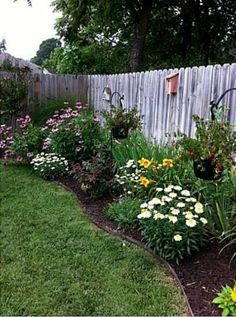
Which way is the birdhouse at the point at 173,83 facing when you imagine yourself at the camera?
facing the viewer and to the left of the viewer

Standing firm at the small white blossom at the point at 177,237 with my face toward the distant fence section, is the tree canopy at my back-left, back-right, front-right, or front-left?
front-right

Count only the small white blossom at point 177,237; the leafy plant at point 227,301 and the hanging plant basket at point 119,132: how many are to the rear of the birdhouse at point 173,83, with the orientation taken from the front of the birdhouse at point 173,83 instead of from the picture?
0

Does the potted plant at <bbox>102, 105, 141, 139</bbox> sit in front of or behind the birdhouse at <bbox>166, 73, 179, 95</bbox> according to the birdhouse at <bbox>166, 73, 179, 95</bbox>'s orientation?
in front

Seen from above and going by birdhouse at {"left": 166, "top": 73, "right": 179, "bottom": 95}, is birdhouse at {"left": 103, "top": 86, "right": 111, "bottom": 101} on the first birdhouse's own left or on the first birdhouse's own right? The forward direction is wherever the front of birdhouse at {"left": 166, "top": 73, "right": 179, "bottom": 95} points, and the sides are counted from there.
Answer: on the first birdhouse's own right

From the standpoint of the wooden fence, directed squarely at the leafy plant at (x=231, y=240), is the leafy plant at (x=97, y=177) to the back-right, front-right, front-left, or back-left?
front-right

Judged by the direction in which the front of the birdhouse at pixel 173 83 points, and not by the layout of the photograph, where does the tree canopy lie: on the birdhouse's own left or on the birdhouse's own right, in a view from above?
on the birdhouse's own right

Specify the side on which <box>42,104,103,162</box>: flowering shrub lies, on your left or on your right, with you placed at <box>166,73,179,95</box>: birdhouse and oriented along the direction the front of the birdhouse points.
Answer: on your right

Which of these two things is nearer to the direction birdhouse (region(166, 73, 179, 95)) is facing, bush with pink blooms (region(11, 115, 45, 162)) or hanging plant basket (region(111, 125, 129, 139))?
the hanging plant basket

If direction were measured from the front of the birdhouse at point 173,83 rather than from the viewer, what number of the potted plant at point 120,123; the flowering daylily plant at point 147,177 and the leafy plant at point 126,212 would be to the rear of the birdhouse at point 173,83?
0

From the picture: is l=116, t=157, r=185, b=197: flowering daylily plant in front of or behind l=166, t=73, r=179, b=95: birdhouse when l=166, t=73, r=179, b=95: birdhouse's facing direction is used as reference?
in front

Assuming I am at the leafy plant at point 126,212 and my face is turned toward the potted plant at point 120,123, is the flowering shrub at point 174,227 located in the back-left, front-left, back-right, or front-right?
back-right

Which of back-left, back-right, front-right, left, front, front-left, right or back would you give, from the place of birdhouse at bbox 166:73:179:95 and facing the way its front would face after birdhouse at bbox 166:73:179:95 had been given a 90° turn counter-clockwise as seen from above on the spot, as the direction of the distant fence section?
back

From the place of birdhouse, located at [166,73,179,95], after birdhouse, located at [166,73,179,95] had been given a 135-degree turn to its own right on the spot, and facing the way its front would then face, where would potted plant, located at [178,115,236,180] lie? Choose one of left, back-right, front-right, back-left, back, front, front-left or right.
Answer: back

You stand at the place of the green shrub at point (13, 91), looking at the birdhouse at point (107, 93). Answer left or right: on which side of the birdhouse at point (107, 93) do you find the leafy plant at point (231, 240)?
right

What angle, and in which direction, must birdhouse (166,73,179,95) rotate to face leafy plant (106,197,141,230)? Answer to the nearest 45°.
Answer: approximately 45° to its left

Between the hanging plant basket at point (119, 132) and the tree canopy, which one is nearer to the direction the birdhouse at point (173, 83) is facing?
the hanging plant basket

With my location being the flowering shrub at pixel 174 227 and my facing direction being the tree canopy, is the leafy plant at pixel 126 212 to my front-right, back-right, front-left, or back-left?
front-left

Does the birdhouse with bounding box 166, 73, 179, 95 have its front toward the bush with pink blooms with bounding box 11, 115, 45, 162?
no
